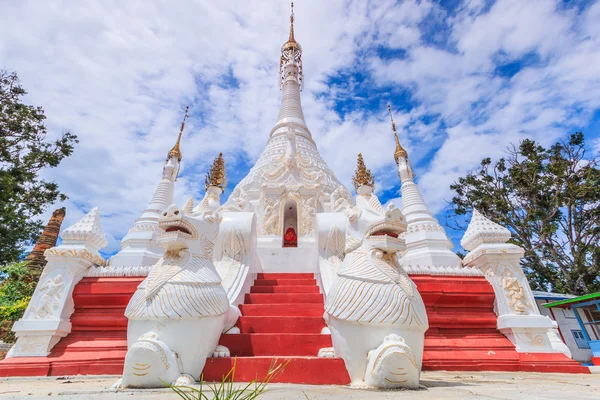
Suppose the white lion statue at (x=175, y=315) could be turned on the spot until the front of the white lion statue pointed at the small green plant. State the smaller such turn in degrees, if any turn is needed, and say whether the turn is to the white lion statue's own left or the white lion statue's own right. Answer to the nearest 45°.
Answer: approximately 45° to the white lion statue's own left

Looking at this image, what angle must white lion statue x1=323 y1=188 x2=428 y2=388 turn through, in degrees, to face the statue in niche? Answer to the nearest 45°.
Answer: approximately 180°

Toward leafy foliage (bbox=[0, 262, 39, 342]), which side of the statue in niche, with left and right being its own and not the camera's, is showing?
right

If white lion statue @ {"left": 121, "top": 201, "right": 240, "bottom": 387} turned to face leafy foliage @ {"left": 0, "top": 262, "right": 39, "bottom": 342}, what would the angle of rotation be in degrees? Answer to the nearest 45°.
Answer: approximately 90° to its right

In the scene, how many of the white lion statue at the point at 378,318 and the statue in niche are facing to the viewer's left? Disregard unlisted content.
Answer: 0

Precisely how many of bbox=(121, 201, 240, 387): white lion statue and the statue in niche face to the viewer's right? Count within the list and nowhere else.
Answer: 0

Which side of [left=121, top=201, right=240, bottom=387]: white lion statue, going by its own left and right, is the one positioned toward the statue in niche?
back

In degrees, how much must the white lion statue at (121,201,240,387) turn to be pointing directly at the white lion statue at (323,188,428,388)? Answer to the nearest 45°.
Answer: approximately 90° to its left

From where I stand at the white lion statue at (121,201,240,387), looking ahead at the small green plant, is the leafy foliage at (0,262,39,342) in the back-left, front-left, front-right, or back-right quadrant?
back-right
